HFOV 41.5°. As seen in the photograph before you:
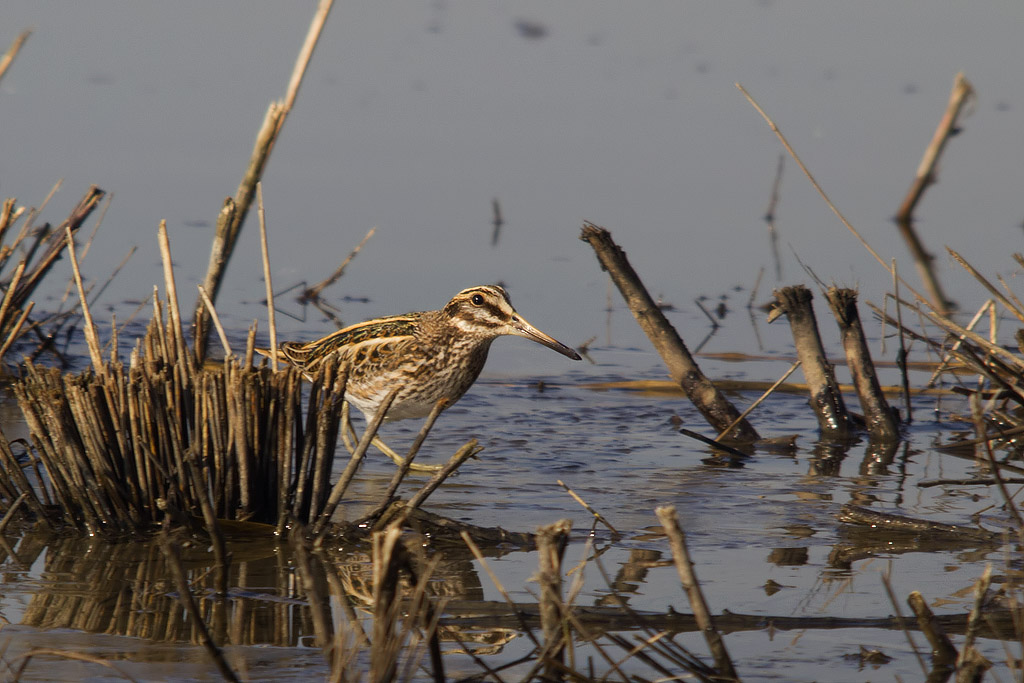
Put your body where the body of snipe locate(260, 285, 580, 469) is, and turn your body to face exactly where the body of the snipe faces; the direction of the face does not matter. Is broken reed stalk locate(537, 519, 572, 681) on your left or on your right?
on your right

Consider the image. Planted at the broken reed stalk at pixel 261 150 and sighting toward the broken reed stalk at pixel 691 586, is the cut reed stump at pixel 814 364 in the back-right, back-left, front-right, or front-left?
front-left

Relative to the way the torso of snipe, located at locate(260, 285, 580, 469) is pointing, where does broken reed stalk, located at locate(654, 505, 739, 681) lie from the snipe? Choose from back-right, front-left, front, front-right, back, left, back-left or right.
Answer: right

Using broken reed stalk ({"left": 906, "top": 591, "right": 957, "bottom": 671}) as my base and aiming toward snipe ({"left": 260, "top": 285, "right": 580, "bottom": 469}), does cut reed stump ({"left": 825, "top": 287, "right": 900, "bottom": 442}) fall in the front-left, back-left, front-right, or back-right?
front-right

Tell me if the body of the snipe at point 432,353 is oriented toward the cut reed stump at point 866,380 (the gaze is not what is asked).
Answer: yes

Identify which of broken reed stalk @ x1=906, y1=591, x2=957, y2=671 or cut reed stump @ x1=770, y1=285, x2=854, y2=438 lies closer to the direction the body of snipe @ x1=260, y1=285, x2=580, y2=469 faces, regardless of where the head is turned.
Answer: the cut reed stump

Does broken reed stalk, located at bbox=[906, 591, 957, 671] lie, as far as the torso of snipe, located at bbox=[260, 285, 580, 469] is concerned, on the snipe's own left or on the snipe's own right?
on the snipe's own right

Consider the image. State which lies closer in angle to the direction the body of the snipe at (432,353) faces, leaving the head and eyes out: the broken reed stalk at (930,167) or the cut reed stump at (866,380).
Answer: the cut reed stump

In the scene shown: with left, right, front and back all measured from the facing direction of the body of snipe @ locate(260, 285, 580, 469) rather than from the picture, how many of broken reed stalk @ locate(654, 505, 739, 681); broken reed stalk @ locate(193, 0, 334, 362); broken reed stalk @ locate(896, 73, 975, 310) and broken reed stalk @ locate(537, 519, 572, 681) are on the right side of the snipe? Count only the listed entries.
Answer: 2

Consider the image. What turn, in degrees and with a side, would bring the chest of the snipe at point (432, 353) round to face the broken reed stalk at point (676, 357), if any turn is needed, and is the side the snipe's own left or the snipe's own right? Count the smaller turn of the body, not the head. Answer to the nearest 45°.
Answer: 0° — it already faces it

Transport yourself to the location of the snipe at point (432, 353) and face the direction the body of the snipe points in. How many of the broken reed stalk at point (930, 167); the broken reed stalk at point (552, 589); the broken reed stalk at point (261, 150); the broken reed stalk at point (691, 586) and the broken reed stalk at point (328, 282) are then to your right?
2

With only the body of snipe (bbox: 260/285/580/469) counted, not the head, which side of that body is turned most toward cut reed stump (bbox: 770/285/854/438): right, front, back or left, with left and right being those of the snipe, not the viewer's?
front

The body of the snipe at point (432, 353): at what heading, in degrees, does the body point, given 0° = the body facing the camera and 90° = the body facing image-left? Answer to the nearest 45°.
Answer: approximately 270°

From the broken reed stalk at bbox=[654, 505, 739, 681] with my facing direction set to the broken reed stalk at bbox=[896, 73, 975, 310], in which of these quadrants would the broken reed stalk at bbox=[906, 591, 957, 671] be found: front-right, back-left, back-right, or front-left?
front-right

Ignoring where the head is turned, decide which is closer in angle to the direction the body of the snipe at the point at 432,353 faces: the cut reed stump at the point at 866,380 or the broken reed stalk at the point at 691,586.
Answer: the cut reed stump

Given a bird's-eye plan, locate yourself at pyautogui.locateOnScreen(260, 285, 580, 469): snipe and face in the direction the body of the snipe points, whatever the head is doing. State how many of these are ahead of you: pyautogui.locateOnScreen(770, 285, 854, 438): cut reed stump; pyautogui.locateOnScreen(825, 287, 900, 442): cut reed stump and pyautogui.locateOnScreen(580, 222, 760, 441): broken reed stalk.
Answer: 3
